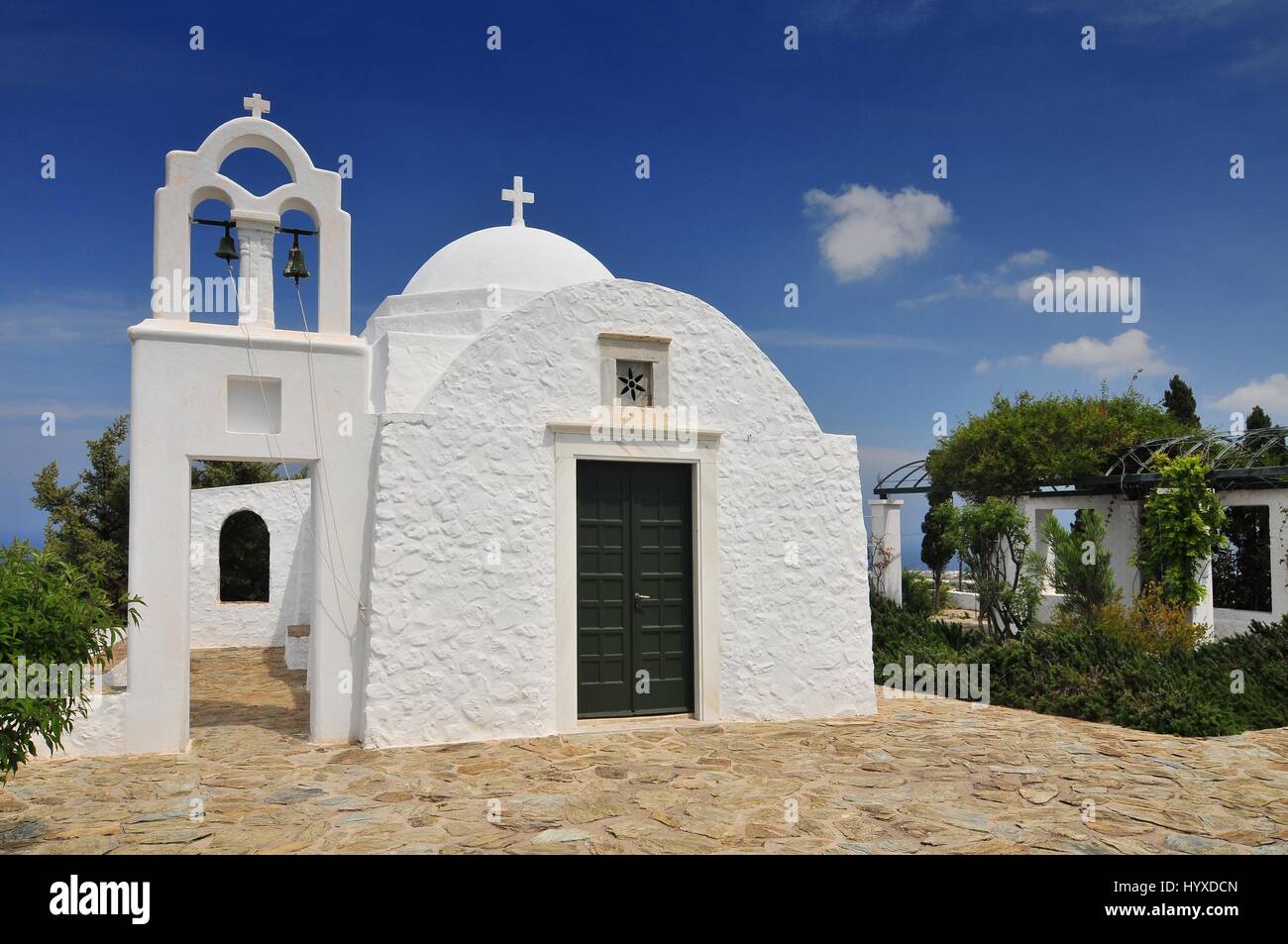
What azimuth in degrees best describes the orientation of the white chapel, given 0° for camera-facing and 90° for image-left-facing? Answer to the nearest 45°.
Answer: approximately 0°

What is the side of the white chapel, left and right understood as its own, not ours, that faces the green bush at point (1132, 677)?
left

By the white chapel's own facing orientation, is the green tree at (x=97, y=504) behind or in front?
behind
